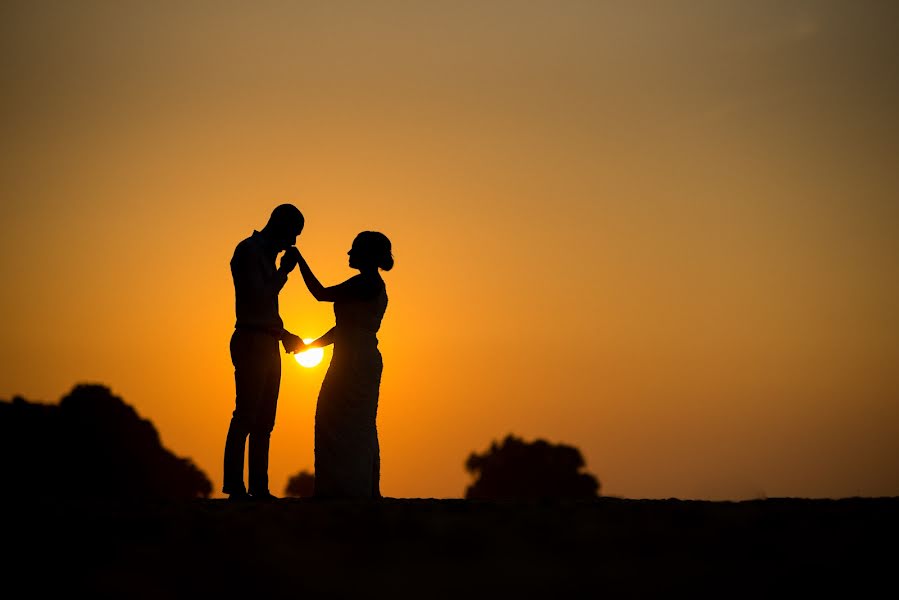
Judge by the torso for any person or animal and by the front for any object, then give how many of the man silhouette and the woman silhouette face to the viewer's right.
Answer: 1

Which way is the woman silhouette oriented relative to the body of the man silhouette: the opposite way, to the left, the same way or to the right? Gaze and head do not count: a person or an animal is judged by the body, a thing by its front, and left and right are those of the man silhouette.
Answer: the opposite way

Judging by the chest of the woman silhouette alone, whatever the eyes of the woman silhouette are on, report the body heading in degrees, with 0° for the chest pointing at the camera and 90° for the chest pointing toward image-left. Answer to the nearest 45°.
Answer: approximately 90°

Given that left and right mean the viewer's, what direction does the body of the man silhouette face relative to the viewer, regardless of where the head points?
facing to the right of the viewer

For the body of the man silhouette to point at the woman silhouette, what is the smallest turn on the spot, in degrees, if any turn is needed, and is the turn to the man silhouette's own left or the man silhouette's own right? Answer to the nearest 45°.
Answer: approximately 45° to the man silhouette's own left

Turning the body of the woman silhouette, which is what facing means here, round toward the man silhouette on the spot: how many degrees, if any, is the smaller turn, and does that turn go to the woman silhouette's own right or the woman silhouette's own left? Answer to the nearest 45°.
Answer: approximately 45° to the woman silhouette's own left
